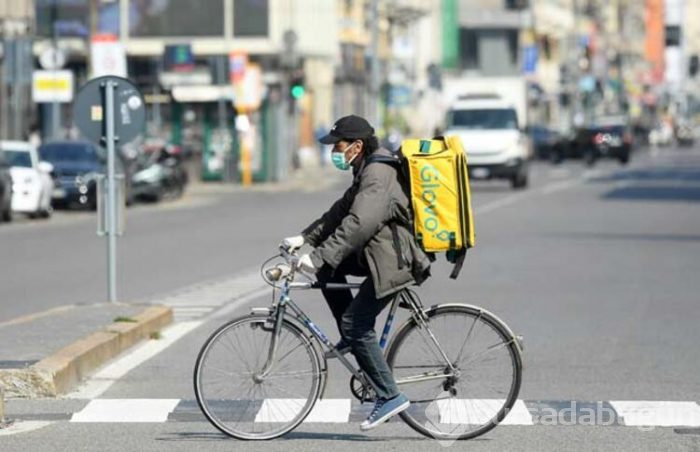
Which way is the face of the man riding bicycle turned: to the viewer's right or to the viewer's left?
to the viewer's left

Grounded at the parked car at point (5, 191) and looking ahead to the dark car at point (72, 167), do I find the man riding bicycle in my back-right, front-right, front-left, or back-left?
back-right

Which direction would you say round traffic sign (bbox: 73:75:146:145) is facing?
away from the camera

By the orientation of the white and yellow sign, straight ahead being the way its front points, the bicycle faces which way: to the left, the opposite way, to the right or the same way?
to the right

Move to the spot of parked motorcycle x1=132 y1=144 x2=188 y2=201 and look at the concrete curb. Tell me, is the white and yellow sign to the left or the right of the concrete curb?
right

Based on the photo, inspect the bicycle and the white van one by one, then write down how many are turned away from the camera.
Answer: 0

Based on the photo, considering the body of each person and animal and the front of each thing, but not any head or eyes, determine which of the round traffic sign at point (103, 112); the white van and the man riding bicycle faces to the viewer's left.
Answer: the man riding bicycle

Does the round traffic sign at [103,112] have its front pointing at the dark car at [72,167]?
yes

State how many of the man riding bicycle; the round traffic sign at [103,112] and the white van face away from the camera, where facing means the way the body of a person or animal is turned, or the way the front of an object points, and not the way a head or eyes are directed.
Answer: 1

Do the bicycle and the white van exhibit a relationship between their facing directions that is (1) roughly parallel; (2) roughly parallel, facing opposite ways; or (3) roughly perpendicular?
roughly perpendicular

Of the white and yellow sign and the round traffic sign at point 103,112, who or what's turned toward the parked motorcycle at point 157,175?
the round traffic sign

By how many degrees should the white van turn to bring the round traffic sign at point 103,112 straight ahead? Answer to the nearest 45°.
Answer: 0° — it already faces it

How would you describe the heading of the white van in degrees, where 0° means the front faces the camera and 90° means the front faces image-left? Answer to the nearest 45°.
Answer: approximately 0°

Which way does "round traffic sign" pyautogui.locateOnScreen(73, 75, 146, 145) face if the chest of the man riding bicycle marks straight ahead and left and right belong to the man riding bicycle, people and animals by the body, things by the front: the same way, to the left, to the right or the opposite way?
to the right

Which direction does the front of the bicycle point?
to the viewer's left

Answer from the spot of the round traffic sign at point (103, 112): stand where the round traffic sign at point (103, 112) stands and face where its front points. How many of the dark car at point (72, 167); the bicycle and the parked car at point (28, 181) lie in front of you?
2
